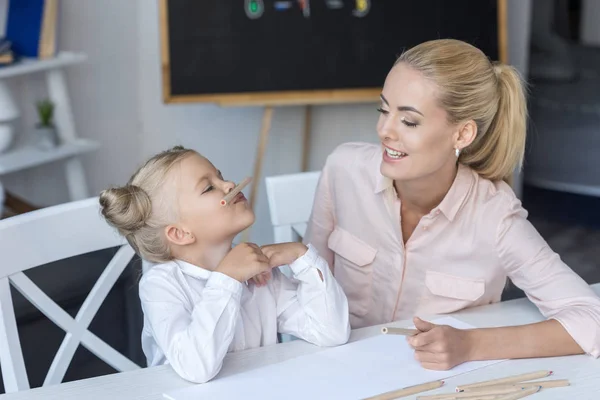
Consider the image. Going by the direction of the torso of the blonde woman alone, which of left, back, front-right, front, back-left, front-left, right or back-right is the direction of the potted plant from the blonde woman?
right

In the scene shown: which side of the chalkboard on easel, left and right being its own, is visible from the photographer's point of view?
front

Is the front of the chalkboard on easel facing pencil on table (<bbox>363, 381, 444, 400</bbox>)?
yes

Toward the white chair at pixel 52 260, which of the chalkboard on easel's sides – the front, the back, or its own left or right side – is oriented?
front

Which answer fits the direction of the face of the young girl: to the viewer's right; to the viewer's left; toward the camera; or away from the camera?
to the viewer's right

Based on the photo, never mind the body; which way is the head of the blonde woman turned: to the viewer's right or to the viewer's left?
to the viewer's left

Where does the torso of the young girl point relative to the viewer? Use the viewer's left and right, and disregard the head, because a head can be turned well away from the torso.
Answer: facing the viewer and to the right of the viewer

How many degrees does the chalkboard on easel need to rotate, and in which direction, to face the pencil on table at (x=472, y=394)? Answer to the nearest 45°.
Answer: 0° — it already faces it

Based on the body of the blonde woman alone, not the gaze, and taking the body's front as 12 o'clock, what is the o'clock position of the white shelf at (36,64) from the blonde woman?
The white shelf is roughly at 3 o'clock from the blonde woman.

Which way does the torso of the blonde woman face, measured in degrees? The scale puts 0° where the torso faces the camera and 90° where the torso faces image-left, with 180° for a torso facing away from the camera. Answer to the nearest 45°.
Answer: approximately 45°

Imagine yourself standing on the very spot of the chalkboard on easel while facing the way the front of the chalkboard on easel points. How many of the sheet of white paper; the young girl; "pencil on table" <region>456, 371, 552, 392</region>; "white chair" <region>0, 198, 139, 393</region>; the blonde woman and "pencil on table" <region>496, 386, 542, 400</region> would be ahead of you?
6

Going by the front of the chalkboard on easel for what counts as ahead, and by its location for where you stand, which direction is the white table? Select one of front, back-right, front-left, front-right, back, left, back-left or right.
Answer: front

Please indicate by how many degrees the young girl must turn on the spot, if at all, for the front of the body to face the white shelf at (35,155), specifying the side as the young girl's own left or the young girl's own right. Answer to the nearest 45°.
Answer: approximately 135° to the young girl's own left
